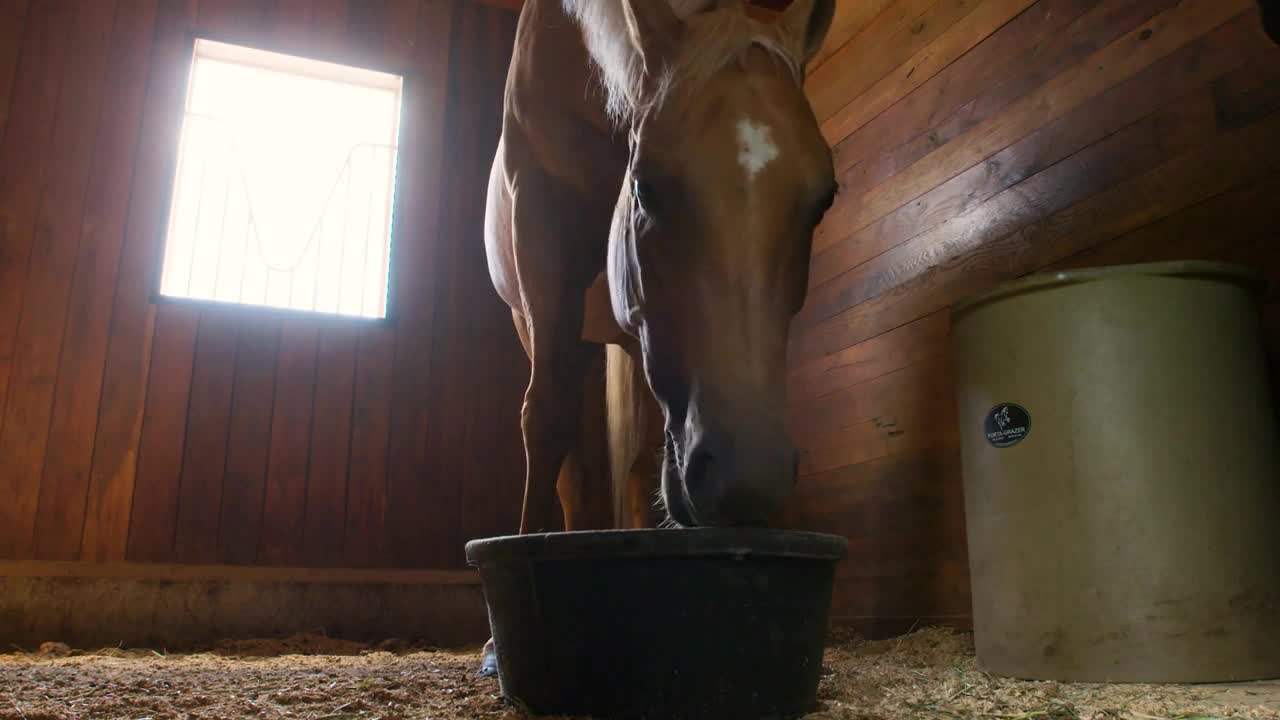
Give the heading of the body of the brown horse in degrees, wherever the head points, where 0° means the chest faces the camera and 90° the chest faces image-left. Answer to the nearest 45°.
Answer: approximately 0°

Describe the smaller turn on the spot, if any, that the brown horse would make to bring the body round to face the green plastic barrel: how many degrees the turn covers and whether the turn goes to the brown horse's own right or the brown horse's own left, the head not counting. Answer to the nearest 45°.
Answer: approximately 90° to the brown horse's own left
